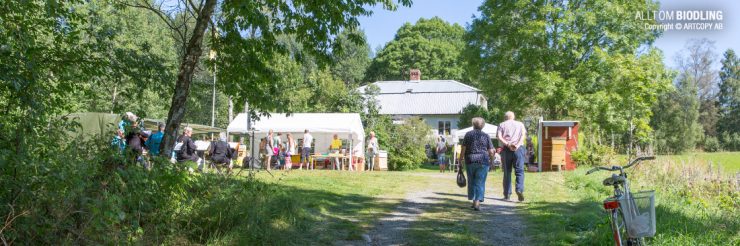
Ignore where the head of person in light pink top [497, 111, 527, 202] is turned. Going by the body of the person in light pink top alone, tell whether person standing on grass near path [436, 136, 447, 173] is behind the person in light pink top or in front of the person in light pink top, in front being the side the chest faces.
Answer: in front

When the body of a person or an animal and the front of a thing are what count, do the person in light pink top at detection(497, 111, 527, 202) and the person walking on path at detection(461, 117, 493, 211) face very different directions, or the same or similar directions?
same or similar directions

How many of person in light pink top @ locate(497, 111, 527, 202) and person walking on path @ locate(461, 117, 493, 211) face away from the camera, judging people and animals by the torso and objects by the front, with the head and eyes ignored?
2

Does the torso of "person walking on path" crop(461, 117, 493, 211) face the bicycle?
no

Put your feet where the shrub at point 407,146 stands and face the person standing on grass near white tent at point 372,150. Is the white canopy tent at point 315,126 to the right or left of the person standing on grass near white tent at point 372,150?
right

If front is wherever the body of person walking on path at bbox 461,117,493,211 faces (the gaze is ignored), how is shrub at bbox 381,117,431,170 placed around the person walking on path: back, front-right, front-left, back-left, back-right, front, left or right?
front

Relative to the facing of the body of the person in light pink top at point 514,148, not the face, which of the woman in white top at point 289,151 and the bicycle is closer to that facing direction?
the woman in white top

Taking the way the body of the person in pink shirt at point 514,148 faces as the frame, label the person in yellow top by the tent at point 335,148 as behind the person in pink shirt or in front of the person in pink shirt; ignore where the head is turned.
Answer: in front

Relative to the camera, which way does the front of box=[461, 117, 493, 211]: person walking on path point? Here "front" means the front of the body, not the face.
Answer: away from the camera

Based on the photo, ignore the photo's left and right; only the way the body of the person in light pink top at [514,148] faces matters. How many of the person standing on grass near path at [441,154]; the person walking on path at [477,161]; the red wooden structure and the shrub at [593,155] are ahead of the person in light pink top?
3

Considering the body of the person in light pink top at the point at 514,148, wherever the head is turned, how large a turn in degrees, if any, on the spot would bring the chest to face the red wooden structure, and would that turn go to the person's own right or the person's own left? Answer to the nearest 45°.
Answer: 0° — they already face it

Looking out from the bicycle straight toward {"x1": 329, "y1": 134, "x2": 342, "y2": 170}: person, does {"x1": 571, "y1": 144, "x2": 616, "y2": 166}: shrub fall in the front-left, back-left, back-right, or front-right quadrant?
front-right

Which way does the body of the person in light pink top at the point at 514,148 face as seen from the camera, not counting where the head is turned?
away from the camera
